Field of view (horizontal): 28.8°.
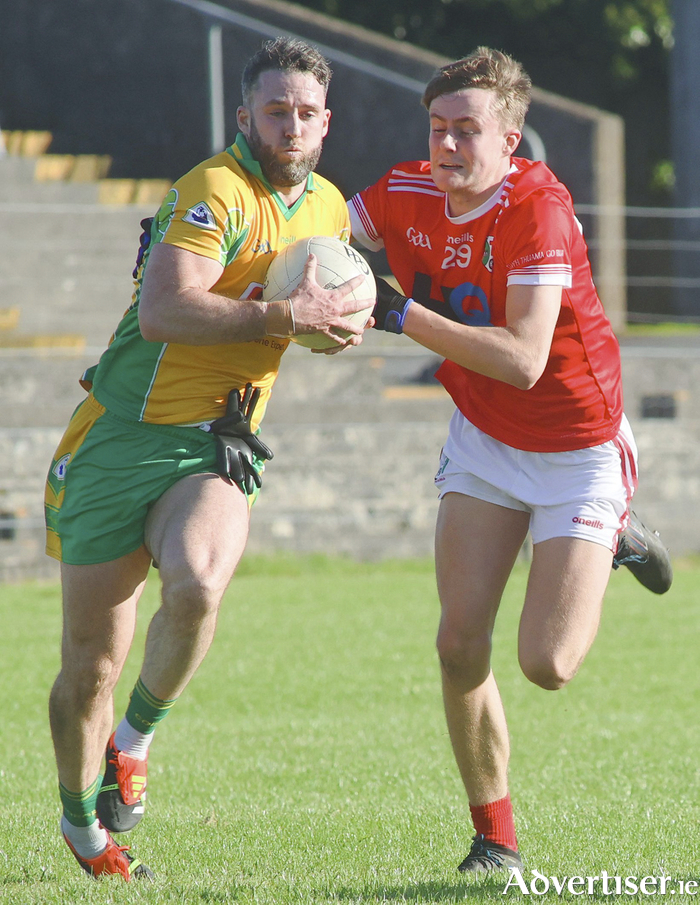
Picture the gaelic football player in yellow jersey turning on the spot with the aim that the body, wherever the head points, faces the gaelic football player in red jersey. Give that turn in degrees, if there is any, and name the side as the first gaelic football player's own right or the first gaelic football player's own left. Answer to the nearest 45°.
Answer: approximately 45° to the first gaelic football player's own left

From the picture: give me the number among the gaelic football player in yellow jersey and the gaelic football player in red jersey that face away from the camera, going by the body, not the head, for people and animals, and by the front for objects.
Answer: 0

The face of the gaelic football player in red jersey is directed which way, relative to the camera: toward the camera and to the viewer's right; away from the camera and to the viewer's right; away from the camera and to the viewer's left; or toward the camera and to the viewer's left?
toward the camera and to the viewer's left

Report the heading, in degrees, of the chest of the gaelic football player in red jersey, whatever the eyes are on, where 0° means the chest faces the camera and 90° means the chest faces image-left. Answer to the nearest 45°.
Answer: approximately 45°
